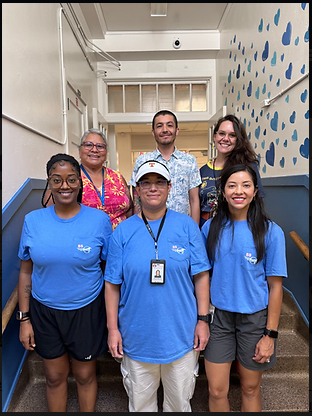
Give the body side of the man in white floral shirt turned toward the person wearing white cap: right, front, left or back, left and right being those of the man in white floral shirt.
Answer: front

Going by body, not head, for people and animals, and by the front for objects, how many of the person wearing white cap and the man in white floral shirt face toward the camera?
2

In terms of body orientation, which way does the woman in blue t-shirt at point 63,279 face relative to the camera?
toward the camera

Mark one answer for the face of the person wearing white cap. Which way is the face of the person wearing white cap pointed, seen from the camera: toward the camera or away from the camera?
toward the camera

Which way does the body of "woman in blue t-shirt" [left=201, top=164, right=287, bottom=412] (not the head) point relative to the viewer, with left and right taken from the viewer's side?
facing the viewer

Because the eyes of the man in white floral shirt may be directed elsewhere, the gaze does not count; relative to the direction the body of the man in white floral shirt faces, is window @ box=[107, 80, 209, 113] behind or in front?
behind

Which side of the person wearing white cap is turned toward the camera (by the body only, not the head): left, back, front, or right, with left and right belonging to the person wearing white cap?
front

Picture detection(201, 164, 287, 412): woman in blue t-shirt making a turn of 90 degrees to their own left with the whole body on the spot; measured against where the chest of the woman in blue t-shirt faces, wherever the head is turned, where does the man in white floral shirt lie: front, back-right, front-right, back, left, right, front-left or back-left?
back-left
